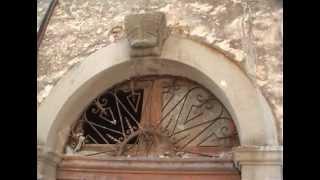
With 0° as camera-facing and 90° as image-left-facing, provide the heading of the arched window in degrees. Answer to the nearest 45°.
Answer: approximately 0°
